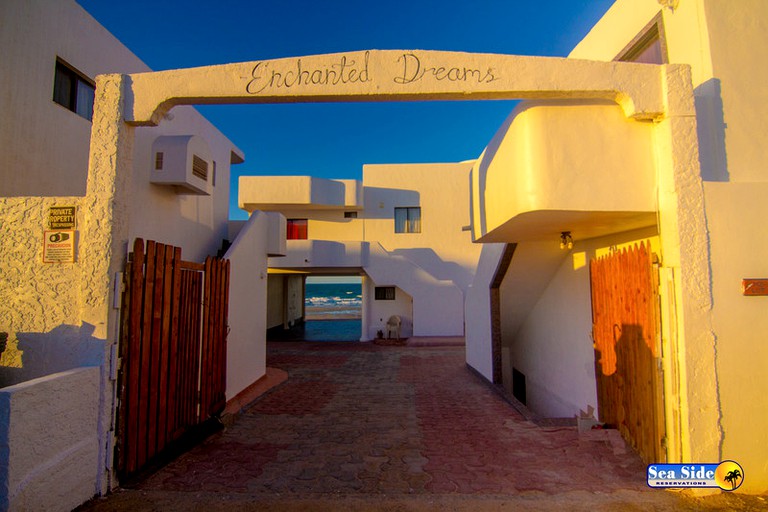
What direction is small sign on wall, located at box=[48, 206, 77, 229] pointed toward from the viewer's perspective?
toward the camera

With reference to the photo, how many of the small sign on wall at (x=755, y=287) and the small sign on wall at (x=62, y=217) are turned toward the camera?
2

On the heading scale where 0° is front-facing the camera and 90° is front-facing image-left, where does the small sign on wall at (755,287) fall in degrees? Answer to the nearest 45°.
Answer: approximately 0°

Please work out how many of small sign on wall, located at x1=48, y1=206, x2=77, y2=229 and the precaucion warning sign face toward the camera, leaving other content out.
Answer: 2

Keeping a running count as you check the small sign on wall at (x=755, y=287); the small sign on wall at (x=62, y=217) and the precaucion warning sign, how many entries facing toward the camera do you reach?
3

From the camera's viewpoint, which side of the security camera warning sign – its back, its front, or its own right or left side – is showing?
front

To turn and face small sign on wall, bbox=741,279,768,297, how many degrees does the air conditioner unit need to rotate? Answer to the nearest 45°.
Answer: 0° — it already faces it

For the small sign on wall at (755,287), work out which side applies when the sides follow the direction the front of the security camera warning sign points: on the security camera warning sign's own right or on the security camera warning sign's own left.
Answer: on the security camera warning sign's own left

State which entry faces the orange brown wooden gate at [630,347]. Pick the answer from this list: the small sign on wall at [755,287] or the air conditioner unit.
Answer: the air conditioner unit

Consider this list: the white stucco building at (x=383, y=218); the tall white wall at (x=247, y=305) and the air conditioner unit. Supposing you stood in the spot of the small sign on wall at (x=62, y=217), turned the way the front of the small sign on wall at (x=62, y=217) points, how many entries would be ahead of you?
0

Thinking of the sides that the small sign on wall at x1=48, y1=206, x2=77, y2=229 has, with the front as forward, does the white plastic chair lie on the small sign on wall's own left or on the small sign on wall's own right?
on the small sign on wall's own left

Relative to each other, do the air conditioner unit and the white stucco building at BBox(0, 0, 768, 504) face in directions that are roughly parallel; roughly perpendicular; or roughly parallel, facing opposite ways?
roughly perpendicular

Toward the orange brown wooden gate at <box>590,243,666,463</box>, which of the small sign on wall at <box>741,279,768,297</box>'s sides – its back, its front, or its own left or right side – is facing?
right
